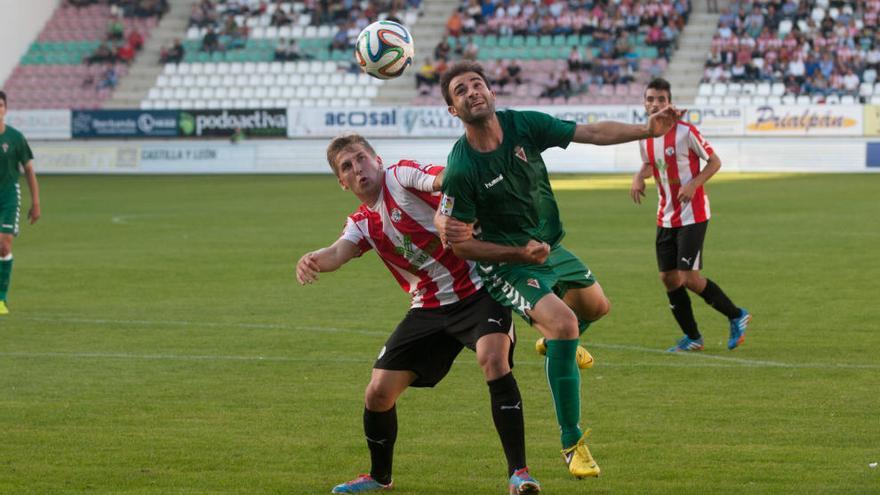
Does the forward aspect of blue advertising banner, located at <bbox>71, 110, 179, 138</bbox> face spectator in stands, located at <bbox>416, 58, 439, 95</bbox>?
no

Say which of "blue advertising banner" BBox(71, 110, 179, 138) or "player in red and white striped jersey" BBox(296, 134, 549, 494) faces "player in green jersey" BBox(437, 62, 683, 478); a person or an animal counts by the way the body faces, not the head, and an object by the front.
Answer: the blue advertising banner

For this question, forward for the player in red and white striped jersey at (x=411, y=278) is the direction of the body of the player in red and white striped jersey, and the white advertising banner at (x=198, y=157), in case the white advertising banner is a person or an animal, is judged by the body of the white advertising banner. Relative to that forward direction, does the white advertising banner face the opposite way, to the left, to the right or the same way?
the same way

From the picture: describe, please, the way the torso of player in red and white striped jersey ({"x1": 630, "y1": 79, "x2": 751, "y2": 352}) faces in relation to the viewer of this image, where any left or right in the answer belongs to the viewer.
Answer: facing the viewer and to the left of the viewer

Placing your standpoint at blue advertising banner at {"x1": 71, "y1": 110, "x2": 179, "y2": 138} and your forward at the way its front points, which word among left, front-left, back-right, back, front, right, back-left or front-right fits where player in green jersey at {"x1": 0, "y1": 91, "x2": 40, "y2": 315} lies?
front

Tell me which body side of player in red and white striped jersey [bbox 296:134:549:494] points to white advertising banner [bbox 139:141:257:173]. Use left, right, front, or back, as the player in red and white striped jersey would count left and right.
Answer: back

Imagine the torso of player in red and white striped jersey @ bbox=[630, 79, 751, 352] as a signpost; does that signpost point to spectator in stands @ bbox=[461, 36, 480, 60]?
no

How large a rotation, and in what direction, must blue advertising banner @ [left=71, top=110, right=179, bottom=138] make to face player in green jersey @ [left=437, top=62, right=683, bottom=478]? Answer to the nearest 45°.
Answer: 0° — it already faces them

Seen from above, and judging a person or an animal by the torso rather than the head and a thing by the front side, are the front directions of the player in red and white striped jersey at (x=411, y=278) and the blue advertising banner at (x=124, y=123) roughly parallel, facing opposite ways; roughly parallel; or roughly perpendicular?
roughly parallel

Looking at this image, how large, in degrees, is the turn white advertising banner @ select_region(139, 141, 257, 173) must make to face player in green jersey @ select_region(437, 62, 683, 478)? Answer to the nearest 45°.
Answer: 0° — it already faces them

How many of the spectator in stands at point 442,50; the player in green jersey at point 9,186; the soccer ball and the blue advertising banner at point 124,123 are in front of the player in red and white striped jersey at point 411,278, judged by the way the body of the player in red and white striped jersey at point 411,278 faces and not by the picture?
0

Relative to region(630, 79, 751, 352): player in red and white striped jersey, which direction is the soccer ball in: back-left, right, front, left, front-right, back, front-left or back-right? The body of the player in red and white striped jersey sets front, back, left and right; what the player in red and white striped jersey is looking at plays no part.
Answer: front

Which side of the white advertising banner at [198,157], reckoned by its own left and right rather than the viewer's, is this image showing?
front

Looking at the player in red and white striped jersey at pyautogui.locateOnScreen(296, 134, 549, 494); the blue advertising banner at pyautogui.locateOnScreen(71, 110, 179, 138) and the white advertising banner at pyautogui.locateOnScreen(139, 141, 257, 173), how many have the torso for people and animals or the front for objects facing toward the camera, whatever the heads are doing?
3

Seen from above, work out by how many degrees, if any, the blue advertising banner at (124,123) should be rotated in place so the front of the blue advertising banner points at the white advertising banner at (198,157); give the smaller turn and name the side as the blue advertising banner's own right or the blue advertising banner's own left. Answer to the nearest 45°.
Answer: approximately 45° to the blue advertising banner's own left

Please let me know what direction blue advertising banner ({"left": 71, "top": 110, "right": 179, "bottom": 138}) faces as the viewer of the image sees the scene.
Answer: facing the viewer
